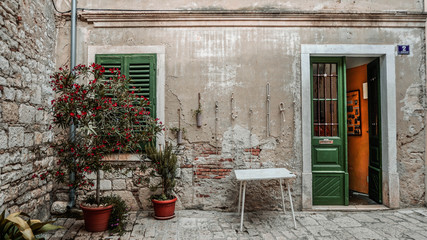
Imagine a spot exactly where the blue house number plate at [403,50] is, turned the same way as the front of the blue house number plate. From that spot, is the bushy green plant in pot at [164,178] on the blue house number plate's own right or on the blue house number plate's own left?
on the blue house number plate's own right

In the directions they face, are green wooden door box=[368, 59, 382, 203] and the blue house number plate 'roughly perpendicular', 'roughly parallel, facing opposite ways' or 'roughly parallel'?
roughly perpendicular

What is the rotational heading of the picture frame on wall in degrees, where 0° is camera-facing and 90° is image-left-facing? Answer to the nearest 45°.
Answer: approximately 45°

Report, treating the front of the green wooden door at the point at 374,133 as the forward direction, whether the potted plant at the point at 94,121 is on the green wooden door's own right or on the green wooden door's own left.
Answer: on the green wooden door's own left

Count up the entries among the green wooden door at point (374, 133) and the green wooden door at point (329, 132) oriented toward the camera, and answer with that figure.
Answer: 1

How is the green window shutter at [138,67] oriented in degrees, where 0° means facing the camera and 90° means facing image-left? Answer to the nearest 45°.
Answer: approximately 0°

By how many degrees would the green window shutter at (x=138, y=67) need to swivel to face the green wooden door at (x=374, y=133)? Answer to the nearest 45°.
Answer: approximately 90° to its left

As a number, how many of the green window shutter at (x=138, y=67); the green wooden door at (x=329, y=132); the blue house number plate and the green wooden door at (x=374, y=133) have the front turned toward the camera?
3
